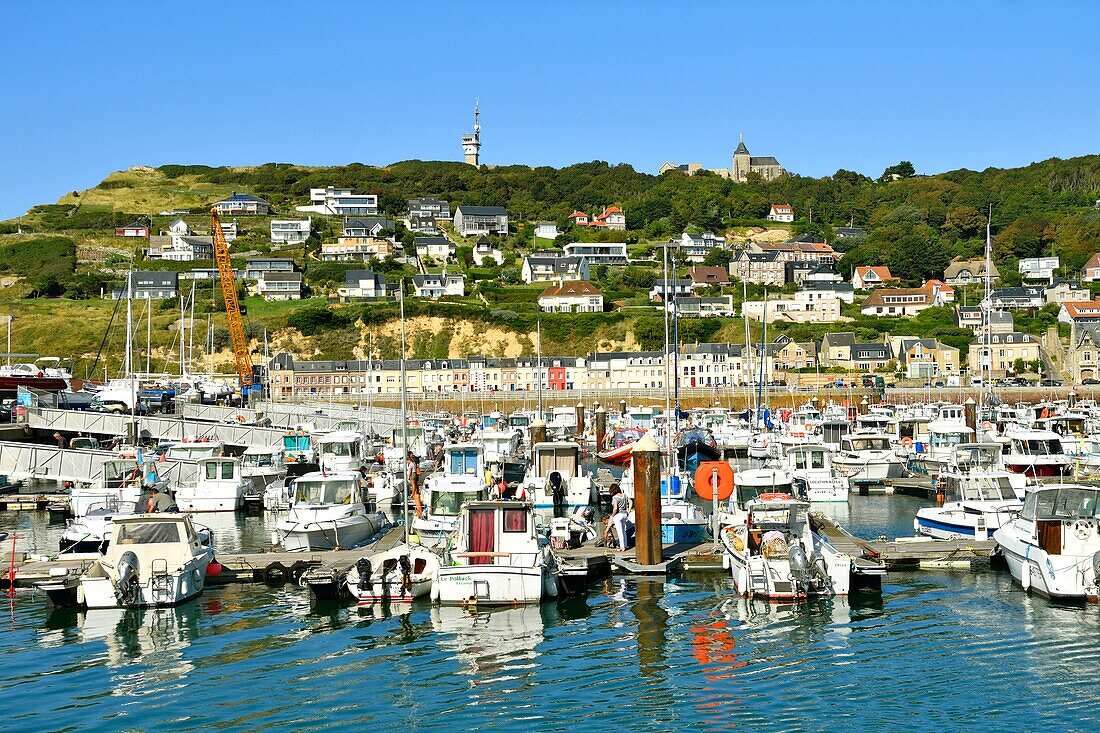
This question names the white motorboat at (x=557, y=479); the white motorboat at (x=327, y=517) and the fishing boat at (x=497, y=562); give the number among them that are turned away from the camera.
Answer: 2

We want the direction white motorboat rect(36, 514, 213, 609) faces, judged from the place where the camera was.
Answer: facing away from the viewer

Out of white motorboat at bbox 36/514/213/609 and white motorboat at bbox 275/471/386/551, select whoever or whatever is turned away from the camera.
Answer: white motorboat at bbox 36/514/213/609

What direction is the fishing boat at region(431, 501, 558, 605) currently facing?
away from the camera

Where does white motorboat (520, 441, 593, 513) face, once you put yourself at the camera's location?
facing away from the viewer

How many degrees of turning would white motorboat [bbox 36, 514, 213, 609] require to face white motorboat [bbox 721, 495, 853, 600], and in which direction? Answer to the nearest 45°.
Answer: approximately 90° to its right

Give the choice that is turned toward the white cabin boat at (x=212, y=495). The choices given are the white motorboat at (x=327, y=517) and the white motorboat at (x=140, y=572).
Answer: the white motorboat at (x=140, y=572)

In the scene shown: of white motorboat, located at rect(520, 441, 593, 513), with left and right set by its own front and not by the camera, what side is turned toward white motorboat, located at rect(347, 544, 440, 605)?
back

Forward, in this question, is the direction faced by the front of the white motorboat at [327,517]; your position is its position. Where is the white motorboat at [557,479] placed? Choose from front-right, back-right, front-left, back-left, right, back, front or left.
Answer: back

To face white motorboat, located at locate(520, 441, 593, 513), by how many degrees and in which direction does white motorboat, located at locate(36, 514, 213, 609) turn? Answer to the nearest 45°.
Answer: approximately 45° to its right

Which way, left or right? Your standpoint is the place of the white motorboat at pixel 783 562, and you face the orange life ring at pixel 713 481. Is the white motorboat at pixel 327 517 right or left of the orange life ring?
left

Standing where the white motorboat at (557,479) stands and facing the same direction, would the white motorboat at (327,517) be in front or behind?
behind

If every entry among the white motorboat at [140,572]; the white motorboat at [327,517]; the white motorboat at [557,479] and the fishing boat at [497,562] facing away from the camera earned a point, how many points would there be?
3

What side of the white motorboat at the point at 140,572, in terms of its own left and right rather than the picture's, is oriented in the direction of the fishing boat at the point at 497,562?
right

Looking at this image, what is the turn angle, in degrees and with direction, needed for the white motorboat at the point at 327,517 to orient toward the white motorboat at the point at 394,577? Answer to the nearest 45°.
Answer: approximately 45° to its left
